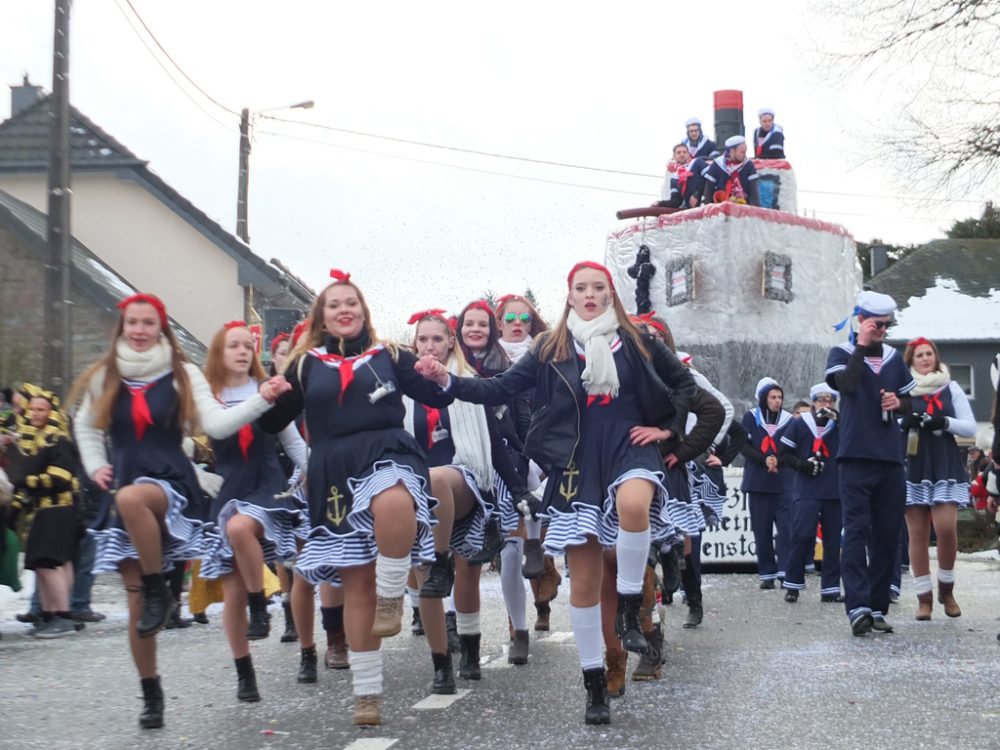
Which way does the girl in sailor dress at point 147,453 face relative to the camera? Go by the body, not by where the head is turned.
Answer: toward the camera

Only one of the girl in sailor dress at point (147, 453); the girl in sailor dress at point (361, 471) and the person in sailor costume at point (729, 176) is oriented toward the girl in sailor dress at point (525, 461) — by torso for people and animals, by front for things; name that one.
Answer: the person in sailor costume

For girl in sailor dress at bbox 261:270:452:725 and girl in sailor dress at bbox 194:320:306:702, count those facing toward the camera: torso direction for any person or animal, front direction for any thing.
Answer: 2

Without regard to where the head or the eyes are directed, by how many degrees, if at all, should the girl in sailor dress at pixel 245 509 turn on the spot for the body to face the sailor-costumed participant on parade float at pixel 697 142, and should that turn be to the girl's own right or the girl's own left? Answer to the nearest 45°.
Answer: approximately 135° to the girl's own left

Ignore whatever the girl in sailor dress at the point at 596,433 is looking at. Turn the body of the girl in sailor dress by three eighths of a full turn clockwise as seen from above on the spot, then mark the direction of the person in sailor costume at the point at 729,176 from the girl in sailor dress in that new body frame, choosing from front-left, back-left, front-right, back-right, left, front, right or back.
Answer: front-right

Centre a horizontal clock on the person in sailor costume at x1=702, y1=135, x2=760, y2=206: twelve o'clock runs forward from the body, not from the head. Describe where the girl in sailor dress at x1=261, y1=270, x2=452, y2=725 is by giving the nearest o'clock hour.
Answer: The girl in sailor dress is roughly at 12 o'clock from the person in sailor costume.

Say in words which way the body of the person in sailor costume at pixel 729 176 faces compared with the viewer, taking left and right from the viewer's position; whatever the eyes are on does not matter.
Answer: facing the viewer

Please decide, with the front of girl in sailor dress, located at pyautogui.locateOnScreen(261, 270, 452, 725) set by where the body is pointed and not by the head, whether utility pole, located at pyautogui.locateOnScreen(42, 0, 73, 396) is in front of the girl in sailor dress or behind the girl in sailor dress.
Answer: behind

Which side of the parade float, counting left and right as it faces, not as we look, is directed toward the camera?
front

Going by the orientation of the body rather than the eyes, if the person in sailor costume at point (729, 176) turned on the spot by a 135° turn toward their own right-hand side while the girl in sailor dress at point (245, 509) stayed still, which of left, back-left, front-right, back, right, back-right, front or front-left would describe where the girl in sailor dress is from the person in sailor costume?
back-left

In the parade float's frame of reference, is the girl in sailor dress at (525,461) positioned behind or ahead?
ahead
